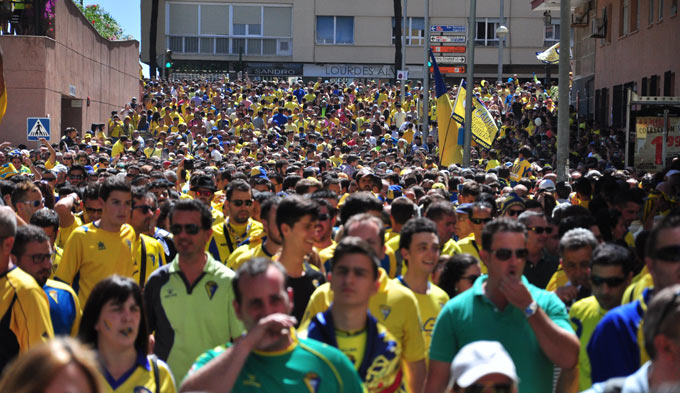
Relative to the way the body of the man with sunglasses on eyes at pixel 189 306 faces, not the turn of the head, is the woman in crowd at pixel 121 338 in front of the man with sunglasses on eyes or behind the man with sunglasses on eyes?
in front

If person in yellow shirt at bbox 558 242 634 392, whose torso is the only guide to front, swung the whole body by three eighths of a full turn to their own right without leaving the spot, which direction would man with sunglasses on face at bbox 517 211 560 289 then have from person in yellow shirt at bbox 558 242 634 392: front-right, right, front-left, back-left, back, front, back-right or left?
front-right

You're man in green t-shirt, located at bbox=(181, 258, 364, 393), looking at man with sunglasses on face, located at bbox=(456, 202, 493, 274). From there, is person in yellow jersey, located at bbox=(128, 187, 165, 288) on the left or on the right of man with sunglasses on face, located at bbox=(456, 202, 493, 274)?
left

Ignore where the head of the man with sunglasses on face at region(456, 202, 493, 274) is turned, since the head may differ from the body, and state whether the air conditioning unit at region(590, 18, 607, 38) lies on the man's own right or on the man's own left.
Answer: on the man's own left

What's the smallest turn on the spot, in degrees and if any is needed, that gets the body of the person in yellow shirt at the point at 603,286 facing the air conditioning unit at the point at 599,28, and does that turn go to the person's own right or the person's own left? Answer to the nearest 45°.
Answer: approximately 180°

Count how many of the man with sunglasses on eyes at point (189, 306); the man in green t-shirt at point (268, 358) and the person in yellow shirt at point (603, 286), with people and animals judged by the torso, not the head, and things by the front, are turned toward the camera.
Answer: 3

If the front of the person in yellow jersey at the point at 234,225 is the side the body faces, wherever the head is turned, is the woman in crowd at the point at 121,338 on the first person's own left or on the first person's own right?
on the first person's own right

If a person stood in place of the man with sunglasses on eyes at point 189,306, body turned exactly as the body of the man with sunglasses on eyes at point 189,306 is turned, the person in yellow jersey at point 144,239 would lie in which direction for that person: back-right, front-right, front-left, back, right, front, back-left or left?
back

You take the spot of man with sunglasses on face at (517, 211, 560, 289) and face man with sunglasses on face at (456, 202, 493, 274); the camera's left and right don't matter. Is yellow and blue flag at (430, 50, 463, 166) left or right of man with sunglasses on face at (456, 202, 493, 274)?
right

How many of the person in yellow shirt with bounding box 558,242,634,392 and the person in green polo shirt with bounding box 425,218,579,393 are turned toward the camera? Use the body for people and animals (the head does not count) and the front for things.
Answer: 2

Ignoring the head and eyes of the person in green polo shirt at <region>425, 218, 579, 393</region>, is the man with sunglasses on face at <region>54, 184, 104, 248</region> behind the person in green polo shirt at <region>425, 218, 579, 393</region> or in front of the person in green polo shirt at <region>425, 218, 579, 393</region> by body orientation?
behind

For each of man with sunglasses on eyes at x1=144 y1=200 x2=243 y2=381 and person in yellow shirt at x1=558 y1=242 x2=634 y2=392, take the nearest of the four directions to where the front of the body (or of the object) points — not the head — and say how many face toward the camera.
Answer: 2

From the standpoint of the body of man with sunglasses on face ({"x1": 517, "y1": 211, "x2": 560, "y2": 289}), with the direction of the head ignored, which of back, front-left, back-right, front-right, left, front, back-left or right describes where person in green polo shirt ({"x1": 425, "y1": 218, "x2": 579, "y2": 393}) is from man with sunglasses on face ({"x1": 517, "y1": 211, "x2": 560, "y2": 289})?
front-right
